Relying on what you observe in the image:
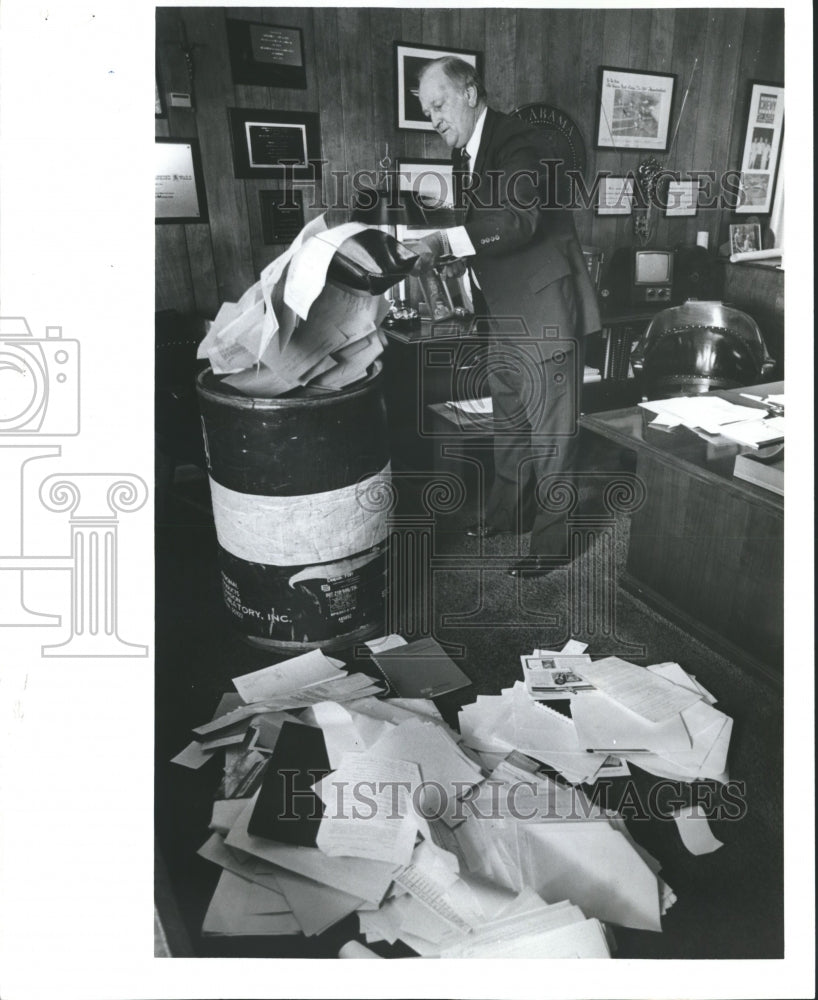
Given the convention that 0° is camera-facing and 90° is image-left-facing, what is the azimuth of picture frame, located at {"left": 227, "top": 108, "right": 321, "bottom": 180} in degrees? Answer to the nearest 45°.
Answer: approximately 0°

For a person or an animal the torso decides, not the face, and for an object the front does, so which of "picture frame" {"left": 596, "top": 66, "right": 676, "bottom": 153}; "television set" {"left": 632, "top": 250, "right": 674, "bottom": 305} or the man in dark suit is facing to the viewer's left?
the man in dark suit

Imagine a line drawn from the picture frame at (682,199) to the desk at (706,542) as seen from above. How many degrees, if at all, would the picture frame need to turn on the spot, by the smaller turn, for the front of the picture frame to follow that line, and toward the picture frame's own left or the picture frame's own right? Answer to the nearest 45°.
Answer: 0° — it already faces it

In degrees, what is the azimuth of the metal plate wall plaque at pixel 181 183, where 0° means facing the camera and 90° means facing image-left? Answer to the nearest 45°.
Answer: approximately 0°
